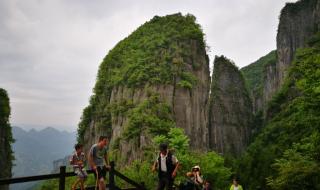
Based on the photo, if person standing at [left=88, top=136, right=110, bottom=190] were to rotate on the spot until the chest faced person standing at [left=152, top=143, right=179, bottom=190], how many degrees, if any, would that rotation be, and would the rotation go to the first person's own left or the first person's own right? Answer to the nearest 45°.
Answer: approximately 45° to the first person's own left

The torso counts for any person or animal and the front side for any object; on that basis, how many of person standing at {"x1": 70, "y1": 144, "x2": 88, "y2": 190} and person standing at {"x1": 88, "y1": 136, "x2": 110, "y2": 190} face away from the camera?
0

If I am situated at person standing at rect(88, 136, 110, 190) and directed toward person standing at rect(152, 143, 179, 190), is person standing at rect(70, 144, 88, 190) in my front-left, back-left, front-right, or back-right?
back-left

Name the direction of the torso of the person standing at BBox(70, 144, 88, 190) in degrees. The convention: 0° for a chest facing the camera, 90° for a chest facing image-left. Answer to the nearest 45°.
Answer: approximately 315°

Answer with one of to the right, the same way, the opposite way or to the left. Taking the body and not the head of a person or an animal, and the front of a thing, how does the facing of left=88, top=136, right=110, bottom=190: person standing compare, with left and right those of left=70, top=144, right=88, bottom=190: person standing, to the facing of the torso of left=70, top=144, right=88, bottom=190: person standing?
the same way

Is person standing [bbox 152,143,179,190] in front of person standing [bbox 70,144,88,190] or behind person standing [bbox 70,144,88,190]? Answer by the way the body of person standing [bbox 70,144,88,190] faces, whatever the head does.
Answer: in front

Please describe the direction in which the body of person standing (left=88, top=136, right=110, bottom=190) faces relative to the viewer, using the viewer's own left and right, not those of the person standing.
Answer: facing the viewer and to the right of the viewer

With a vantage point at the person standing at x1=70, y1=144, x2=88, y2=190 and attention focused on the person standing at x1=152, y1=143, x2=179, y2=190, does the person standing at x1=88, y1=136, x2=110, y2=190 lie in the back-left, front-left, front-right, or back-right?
front-right
